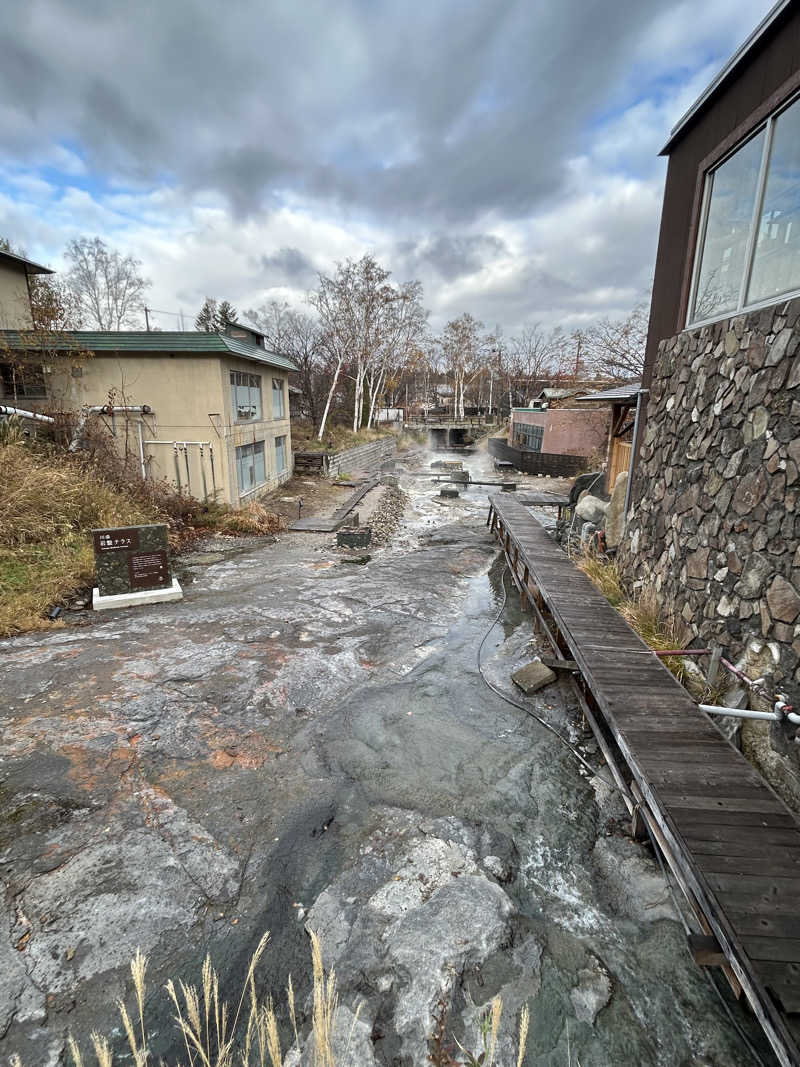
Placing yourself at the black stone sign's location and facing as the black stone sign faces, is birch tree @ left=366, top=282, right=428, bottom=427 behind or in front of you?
behind

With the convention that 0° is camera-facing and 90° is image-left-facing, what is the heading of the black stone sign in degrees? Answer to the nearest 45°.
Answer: approximately 0°

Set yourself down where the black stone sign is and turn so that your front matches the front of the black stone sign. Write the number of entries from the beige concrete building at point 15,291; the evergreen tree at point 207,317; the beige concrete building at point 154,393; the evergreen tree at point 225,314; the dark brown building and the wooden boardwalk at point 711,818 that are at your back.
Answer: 4

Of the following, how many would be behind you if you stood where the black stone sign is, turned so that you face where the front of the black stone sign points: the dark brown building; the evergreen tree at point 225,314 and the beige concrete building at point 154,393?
2

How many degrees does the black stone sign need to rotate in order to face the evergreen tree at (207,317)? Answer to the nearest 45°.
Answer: approximately 180°

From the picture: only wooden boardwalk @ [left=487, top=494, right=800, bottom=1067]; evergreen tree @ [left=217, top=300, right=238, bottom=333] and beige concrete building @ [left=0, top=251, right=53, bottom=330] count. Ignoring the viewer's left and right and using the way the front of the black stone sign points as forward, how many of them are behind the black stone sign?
2

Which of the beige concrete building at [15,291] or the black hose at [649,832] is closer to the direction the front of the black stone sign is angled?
the black hose

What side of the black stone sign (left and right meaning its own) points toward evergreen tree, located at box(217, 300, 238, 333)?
back

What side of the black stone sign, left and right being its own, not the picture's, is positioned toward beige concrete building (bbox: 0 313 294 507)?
back

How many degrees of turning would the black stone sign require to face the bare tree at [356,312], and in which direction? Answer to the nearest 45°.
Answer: approximately 135° to its left

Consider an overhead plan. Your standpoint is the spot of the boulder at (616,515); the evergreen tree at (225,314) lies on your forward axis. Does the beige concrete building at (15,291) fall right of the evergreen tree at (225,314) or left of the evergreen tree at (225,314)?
left

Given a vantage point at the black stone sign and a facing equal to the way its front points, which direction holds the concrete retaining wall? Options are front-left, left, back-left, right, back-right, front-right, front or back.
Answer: back-left

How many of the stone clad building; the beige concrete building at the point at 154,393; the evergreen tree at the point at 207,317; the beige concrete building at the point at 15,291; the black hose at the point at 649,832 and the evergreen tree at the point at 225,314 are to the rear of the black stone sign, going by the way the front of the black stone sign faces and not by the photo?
4

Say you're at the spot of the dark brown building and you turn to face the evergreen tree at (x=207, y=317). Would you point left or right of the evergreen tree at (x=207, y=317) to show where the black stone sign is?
left

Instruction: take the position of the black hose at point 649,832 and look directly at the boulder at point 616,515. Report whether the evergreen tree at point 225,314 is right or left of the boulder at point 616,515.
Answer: left

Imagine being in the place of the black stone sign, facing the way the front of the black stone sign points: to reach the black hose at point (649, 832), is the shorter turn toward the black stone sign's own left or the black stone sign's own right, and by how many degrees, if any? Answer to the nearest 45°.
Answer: approximately 45° to the black stone sign's own left
